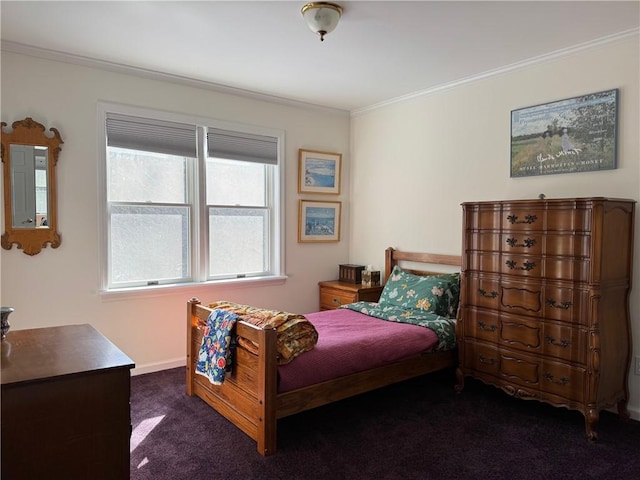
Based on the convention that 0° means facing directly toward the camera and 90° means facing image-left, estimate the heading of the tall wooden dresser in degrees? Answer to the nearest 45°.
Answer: approximately 45°

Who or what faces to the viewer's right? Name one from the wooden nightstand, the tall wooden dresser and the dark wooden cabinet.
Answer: the dark wooden cabinet

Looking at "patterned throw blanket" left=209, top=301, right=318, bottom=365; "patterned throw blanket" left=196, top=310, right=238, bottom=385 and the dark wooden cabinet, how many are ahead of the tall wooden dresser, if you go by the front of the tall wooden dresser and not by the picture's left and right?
3

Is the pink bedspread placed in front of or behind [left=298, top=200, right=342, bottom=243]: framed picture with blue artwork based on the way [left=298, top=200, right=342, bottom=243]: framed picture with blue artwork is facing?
in front

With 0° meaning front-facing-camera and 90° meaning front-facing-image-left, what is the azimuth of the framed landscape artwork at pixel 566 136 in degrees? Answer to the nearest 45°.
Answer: approximately 45°

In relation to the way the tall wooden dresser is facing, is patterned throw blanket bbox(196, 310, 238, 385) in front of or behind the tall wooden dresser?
in front

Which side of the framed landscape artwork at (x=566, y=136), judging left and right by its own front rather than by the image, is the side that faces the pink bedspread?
front

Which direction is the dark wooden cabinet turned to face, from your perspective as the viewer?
facing to the right of the viewer

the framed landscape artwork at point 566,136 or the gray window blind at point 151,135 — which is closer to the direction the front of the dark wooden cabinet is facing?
the framed landscape artwork
